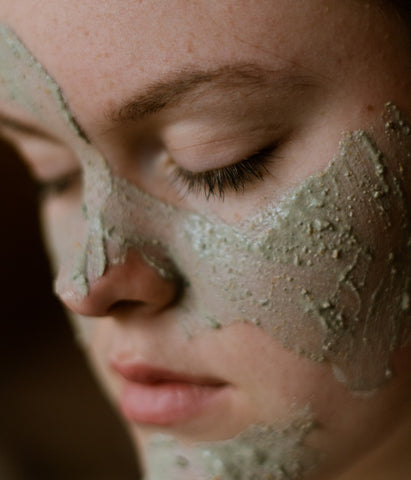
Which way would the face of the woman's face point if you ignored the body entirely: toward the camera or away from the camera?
toward the camera
